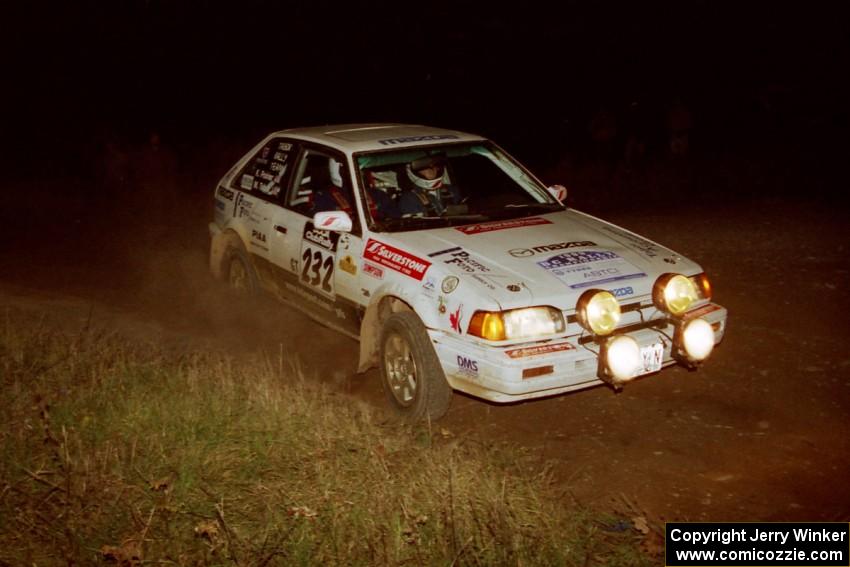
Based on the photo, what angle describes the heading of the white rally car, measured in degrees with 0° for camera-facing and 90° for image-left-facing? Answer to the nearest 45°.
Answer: approximately 315°
